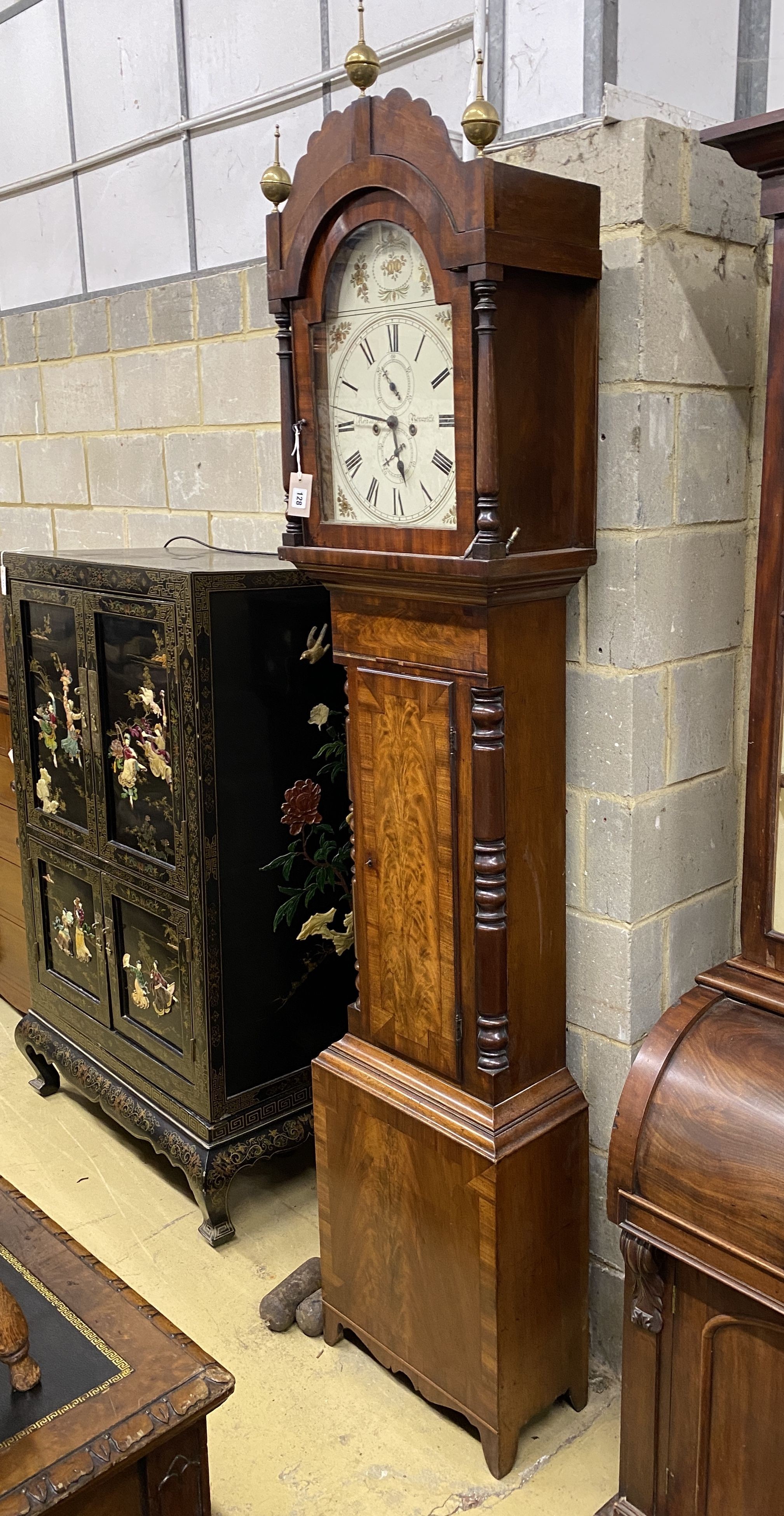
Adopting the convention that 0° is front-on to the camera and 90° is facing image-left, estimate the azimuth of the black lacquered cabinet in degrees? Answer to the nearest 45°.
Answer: approximately 45°

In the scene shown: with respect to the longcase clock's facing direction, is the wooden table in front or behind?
in front

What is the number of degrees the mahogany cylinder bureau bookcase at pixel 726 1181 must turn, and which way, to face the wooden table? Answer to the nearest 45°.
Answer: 0° — it already faces it

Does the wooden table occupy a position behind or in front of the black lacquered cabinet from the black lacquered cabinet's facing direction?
in front

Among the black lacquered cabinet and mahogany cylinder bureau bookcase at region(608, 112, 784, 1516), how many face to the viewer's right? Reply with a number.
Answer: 0

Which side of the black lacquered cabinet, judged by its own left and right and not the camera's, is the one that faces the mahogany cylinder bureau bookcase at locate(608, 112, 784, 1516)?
left

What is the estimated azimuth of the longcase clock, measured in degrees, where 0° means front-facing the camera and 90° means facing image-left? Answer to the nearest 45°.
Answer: approximately 45°

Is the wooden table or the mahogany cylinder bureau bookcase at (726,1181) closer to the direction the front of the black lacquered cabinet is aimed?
the wooden table
